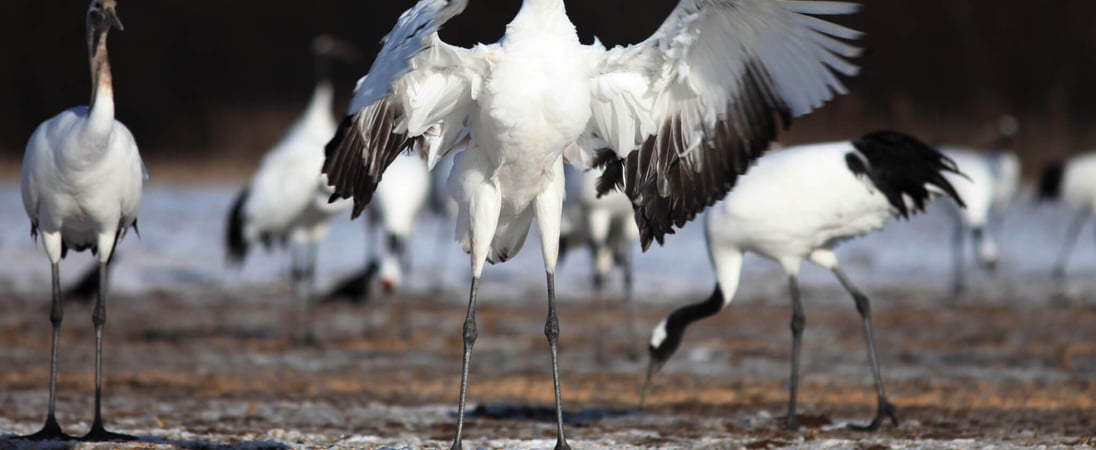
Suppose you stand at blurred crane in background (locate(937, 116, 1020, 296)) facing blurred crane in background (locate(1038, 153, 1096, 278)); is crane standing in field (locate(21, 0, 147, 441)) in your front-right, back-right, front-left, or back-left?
back-right

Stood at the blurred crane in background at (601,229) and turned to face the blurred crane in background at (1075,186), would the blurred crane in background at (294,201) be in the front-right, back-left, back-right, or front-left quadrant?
back-left

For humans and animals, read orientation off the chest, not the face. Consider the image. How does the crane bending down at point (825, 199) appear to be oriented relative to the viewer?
to the viewer's left

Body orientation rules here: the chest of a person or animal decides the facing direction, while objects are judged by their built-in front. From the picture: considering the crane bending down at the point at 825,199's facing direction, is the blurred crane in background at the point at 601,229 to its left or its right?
on its right

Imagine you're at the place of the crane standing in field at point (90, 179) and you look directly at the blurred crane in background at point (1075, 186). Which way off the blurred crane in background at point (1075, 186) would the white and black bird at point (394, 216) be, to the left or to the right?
left

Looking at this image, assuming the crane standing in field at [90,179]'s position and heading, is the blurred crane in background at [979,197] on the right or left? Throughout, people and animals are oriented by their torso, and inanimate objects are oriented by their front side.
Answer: on its left

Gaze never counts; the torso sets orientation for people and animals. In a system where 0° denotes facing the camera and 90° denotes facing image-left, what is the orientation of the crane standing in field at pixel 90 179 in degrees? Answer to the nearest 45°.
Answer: approximately 0°

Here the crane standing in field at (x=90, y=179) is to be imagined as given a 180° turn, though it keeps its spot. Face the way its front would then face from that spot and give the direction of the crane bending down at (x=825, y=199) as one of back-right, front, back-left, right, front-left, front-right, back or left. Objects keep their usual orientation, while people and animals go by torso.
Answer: right

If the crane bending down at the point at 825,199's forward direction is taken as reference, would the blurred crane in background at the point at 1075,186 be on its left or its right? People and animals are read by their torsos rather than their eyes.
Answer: on its right

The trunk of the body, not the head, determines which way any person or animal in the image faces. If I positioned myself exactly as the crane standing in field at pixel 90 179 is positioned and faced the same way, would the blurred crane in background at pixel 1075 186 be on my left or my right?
on my left

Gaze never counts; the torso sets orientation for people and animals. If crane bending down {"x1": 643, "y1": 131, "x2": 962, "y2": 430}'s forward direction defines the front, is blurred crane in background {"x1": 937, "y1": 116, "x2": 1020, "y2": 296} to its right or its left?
on its right

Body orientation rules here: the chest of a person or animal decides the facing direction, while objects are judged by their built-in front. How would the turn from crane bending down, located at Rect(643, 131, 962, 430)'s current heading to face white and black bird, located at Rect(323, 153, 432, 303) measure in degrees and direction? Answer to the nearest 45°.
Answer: approximately 45° to its right
